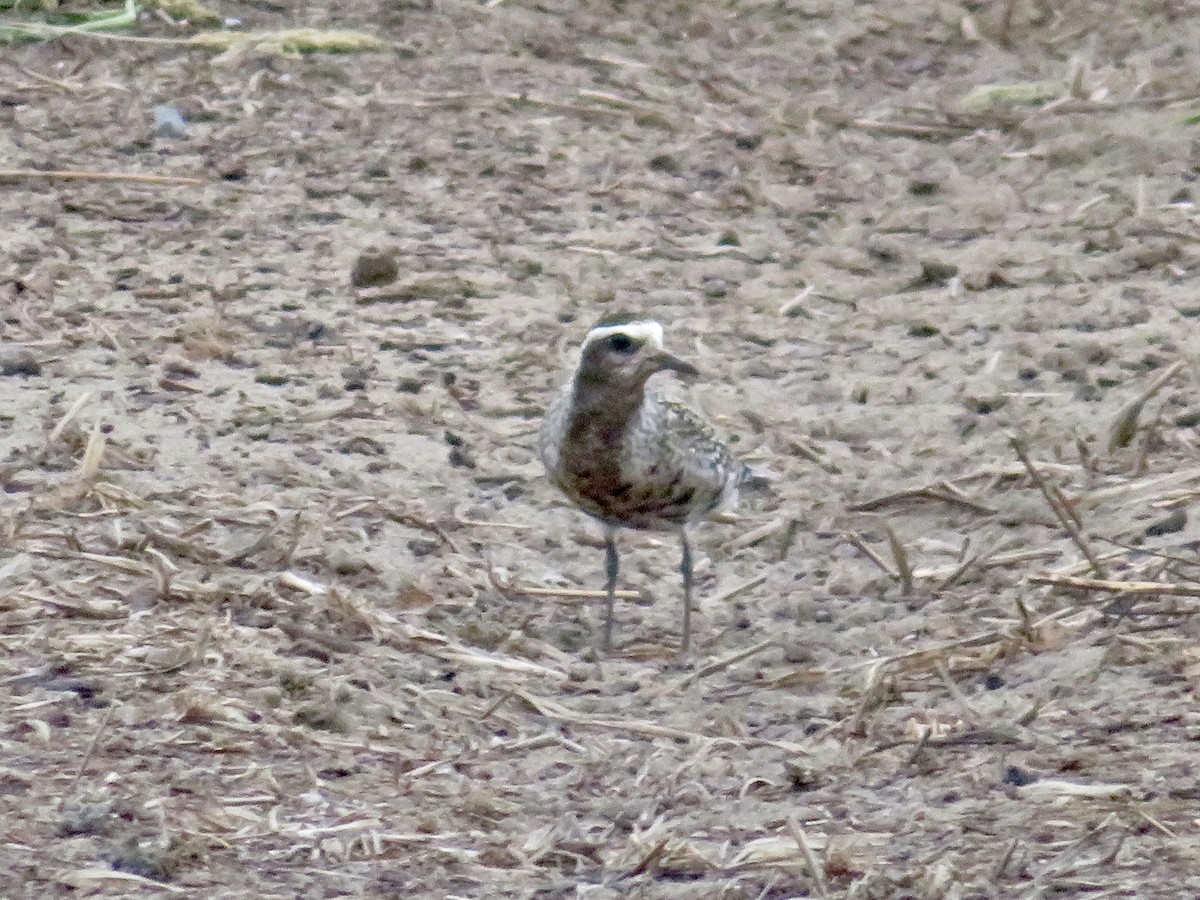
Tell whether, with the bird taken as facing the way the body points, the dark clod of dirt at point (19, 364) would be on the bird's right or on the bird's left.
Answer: on the bird's right

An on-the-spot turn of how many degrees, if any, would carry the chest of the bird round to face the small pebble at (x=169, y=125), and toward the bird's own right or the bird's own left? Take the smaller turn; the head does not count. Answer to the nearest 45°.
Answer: approximately 90° to the bird's own right

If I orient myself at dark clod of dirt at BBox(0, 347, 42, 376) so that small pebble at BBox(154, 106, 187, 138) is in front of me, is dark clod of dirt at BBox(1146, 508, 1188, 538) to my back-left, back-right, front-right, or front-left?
back-right

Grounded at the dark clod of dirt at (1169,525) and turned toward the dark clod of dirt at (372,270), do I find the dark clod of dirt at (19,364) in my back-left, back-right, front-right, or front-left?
front-left

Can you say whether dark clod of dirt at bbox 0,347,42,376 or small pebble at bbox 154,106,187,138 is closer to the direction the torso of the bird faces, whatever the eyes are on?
the dark clod of dirt

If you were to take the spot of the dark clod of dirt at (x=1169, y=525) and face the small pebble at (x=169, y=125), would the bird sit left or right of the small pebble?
left

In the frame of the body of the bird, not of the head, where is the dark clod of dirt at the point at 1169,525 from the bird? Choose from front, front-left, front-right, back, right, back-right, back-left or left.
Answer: back-left

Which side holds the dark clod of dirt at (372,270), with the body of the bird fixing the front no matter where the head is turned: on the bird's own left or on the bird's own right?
on the bird's own right

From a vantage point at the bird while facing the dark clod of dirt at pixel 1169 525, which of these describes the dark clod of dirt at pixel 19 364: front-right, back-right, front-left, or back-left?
back-left

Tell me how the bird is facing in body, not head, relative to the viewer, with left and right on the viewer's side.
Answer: facing the viewer and to the left of the viewer
